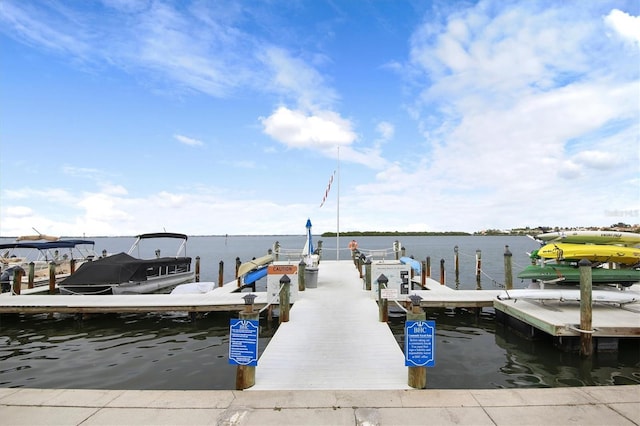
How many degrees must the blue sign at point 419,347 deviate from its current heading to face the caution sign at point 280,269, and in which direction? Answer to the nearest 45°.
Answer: approximately 135° to its right

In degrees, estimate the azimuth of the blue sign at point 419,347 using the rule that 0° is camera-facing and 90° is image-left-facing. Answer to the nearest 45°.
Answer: approximately 0°

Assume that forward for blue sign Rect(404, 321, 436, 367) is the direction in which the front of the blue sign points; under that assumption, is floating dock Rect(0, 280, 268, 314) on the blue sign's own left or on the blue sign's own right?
on the blue sign's own right

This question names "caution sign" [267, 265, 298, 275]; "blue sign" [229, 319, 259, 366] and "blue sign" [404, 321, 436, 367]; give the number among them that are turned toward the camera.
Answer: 3

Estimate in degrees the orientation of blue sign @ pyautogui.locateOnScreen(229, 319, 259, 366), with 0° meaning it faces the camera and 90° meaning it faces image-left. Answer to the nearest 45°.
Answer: approximately 0°

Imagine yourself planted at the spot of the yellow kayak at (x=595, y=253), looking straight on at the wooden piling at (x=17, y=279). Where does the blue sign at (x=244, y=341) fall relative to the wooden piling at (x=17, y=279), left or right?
left

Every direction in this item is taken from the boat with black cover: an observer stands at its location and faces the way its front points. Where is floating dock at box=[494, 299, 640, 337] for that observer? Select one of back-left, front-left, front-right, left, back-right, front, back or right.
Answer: left
